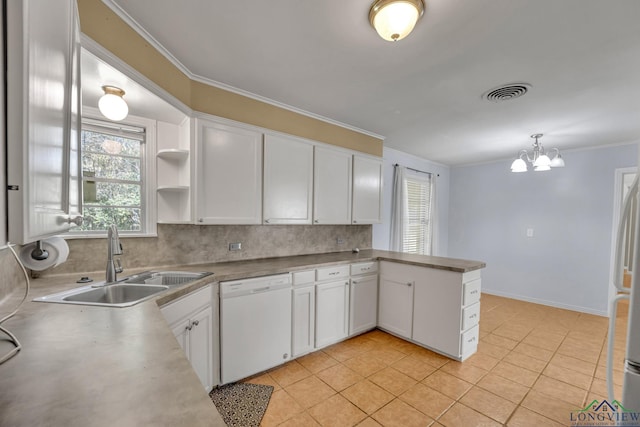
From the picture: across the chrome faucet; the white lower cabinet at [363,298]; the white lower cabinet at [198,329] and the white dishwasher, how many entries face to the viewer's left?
0

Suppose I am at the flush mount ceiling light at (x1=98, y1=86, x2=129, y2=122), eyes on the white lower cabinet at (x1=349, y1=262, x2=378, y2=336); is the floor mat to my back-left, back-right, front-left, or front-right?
front-right

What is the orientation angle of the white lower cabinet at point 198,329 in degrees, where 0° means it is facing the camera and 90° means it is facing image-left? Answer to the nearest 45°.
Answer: approximately 315°

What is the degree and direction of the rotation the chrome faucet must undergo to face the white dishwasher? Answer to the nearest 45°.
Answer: approximately 45° to its left

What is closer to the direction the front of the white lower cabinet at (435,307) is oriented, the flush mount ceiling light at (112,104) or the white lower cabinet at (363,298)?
the flush mount ceiling light

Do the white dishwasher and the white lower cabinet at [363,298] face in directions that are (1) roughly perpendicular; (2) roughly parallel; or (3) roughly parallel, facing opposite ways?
roughly parallel

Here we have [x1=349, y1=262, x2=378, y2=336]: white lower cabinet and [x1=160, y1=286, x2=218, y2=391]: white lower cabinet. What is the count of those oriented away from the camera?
0

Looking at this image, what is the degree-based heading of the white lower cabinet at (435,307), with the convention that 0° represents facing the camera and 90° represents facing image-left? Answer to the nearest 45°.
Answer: approximately 45°

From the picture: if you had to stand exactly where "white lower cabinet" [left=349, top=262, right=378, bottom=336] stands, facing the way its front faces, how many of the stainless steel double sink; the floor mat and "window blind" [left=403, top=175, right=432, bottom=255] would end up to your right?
2
